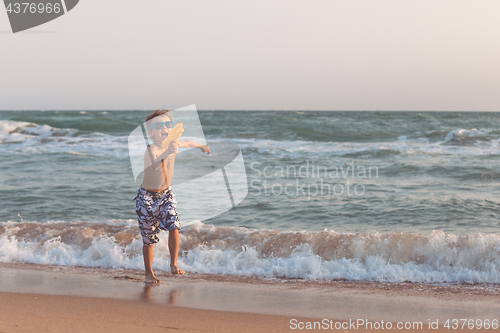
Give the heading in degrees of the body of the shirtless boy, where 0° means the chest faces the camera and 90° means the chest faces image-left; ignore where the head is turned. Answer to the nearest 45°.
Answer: approximately 315°
